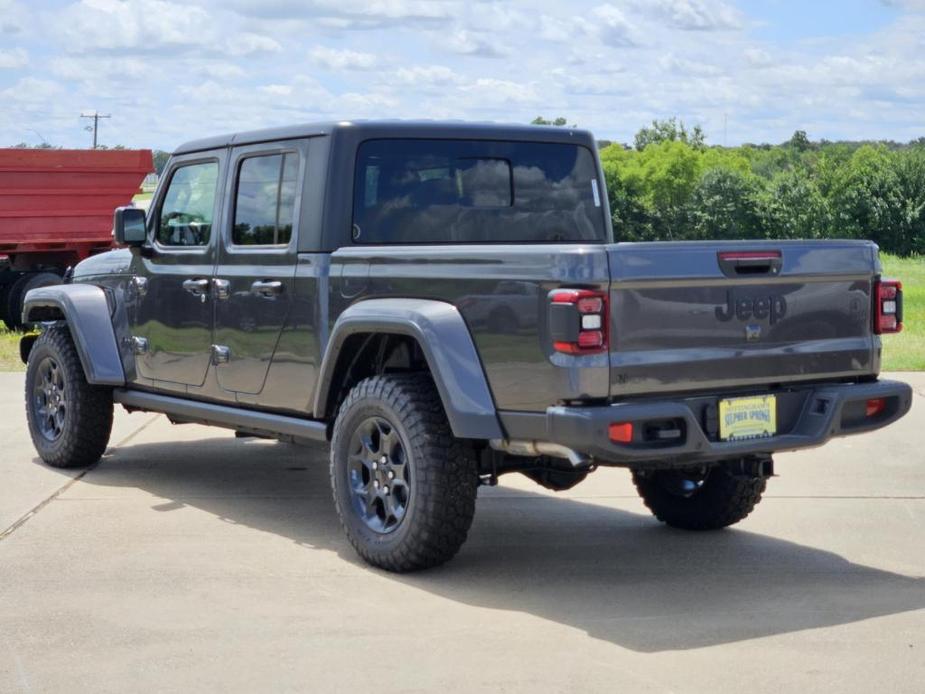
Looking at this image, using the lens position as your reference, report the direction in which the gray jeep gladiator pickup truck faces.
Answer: facing away from the viewer and to the left of the viewer

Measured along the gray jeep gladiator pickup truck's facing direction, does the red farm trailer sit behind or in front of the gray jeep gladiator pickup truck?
in front
